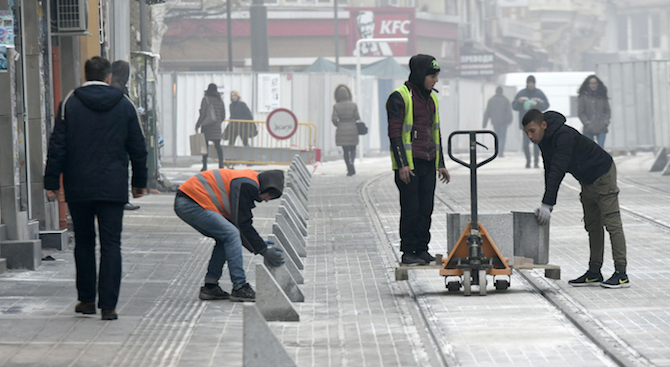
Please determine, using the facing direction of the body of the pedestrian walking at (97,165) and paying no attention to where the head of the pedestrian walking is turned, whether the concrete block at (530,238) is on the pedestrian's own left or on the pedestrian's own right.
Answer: on the pedestrian's own right

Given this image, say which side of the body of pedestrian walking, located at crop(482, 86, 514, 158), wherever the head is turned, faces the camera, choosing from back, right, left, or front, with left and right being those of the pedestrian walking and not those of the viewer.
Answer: back

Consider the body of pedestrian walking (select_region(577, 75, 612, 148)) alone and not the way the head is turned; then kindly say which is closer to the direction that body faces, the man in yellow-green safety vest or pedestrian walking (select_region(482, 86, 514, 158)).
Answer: the man in yellow-green safety vest

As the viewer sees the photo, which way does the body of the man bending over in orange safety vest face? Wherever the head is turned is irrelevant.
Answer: to the viewer's right

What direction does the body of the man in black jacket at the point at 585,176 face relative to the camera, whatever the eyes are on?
to the viewer's left

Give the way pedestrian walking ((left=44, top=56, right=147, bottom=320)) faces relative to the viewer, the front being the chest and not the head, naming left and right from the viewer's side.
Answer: facing away from the viewer
